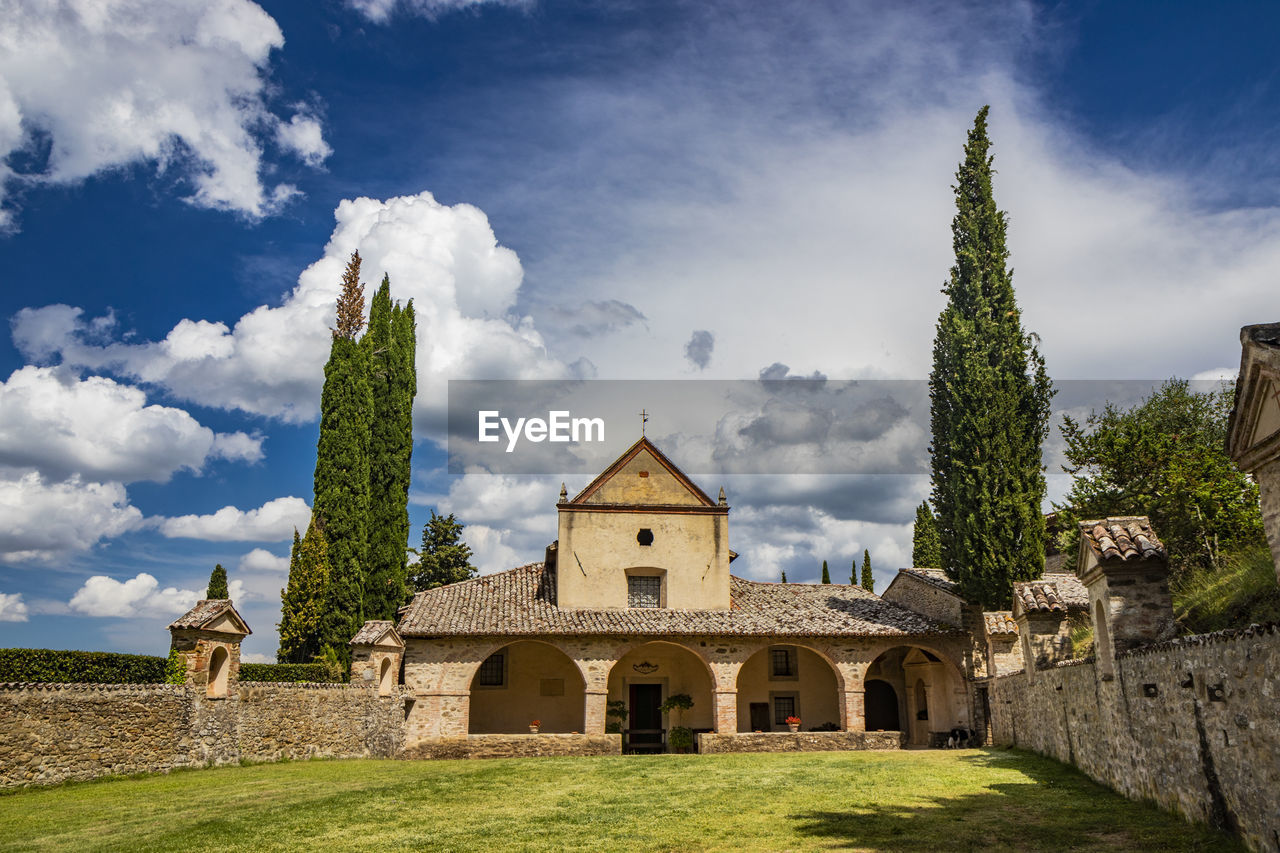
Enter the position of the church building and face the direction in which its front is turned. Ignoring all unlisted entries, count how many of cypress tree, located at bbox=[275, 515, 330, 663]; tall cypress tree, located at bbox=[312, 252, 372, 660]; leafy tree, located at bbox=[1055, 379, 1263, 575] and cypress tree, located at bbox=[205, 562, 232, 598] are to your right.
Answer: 3

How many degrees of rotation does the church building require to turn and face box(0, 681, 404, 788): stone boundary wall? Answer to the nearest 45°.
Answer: approximately 45° to its right

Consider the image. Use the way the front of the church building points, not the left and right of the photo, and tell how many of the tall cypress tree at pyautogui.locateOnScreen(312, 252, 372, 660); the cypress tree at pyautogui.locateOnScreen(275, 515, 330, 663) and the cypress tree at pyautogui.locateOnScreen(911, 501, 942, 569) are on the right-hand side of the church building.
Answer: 2

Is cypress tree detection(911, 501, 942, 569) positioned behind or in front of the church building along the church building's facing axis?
behind

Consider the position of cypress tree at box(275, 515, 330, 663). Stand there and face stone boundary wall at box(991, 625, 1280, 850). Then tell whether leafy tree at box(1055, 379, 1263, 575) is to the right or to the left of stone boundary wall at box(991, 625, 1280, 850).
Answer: left

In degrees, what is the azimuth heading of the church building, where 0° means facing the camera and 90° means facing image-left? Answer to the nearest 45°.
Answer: approximately 0°

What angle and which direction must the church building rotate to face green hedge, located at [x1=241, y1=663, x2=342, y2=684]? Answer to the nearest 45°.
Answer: approximately 45° to its right

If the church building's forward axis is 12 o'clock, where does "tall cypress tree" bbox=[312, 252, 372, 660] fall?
The tall cypress tree is roughly at 3 o'clock from the church building.

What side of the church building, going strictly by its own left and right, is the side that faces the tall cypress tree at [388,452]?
right

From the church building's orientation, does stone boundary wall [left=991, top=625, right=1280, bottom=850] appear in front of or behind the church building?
in front

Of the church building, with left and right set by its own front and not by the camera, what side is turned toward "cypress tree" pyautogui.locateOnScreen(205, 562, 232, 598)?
right
